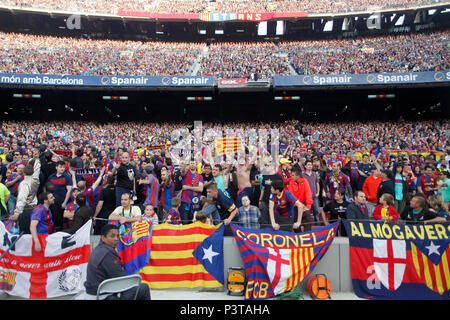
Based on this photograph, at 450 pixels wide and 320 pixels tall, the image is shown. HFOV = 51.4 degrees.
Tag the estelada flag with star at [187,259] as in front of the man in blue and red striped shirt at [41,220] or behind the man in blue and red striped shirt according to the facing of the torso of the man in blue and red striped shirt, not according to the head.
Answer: in front

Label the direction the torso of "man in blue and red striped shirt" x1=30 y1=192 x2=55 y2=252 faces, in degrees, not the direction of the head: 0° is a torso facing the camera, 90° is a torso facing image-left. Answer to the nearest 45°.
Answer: approximately 315°

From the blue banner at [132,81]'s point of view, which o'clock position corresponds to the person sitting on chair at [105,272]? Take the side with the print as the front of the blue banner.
The person sitting on chair is roughly at 12 o'clock from the blue banner.

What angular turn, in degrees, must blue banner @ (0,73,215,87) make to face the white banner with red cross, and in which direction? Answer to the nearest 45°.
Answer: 0° — it already faces it

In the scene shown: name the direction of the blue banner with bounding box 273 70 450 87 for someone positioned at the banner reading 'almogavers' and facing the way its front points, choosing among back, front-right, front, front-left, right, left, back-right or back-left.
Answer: back

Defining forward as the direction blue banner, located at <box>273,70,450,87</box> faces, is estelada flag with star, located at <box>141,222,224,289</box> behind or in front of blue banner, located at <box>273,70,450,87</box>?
in front

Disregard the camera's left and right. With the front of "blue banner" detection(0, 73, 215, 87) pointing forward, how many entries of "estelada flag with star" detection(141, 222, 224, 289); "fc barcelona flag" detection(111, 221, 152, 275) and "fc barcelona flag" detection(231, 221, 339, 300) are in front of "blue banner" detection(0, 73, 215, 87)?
3
